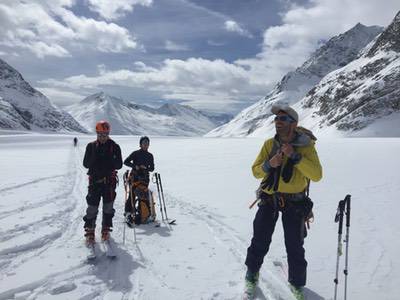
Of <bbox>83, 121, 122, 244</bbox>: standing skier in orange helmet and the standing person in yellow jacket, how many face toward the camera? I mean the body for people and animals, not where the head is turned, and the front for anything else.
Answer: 2

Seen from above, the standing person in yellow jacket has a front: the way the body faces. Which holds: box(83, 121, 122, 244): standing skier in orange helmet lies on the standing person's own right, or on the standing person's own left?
on the standing person's own right

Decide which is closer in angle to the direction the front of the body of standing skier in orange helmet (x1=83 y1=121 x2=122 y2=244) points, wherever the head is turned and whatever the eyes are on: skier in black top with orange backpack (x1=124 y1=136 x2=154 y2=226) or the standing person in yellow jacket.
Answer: the standing person in yellow jacket

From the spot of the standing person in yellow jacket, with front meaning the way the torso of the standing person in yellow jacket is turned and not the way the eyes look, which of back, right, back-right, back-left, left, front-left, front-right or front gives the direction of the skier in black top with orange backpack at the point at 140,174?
back-right

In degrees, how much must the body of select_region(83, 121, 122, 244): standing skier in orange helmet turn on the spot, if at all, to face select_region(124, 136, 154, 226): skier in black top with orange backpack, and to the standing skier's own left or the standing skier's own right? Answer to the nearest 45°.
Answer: approximately 135° to the standing skier's own left

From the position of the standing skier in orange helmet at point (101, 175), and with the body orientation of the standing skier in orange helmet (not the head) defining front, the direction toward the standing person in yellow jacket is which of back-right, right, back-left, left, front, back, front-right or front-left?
front-left

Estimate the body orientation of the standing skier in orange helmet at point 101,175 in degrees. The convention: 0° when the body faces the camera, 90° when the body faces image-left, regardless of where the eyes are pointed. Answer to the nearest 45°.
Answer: approximately 0°
